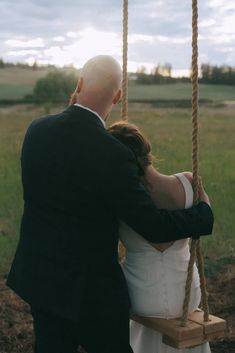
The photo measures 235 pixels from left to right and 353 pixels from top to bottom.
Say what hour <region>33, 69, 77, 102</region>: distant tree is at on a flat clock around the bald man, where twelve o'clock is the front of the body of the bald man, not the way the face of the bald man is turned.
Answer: The distant tree is roughly at 12 o'clock from the bald man.

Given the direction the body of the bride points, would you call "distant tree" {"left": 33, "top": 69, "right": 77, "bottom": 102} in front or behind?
in front

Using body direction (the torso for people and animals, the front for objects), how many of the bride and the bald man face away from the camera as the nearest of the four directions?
2

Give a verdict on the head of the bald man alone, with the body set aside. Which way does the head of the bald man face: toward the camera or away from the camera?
away from the camera

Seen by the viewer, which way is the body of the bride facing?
away from the camera

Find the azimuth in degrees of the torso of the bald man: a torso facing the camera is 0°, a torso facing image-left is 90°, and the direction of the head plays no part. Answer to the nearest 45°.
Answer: approximately 180°
